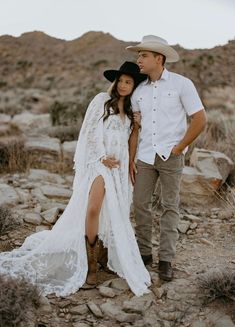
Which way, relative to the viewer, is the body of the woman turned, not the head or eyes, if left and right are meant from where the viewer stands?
facing the viewer and to the right of the viewer

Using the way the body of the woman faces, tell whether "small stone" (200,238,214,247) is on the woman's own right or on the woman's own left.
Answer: on the woman's own left

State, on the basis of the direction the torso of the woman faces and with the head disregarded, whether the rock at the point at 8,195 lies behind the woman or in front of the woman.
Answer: behind

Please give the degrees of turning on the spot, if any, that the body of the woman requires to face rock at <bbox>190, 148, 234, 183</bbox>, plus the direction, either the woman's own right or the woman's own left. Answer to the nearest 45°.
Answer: approximately 90° to the woman's own left

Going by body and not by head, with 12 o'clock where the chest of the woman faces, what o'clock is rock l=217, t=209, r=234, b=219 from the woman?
The rock is roughly at 9 o'clock from the woman.

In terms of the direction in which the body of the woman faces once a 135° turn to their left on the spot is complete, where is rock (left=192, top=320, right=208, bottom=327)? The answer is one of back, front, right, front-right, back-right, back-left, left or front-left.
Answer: back-right

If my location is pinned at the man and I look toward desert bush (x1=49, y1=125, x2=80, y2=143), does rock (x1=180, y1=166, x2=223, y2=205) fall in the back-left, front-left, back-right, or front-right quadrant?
front-right

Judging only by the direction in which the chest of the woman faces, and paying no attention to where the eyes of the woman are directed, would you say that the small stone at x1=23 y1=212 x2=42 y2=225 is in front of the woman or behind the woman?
behind

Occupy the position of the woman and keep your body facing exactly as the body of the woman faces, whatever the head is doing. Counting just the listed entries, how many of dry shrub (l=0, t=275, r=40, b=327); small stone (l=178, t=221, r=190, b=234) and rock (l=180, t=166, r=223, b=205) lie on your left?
2

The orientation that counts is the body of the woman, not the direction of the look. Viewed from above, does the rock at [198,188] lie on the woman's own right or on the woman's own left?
on the woman's own left

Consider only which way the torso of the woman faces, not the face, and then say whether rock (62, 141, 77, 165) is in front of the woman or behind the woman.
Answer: behind

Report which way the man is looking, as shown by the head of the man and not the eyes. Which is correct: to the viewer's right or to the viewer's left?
to the viewer's left

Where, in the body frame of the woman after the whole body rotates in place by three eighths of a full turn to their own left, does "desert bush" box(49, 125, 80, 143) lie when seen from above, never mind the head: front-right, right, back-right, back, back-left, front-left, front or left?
front

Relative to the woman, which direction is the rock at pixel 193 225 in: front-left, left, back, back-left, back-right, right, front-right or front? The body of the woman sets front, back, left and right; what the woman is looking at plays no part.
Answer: left
